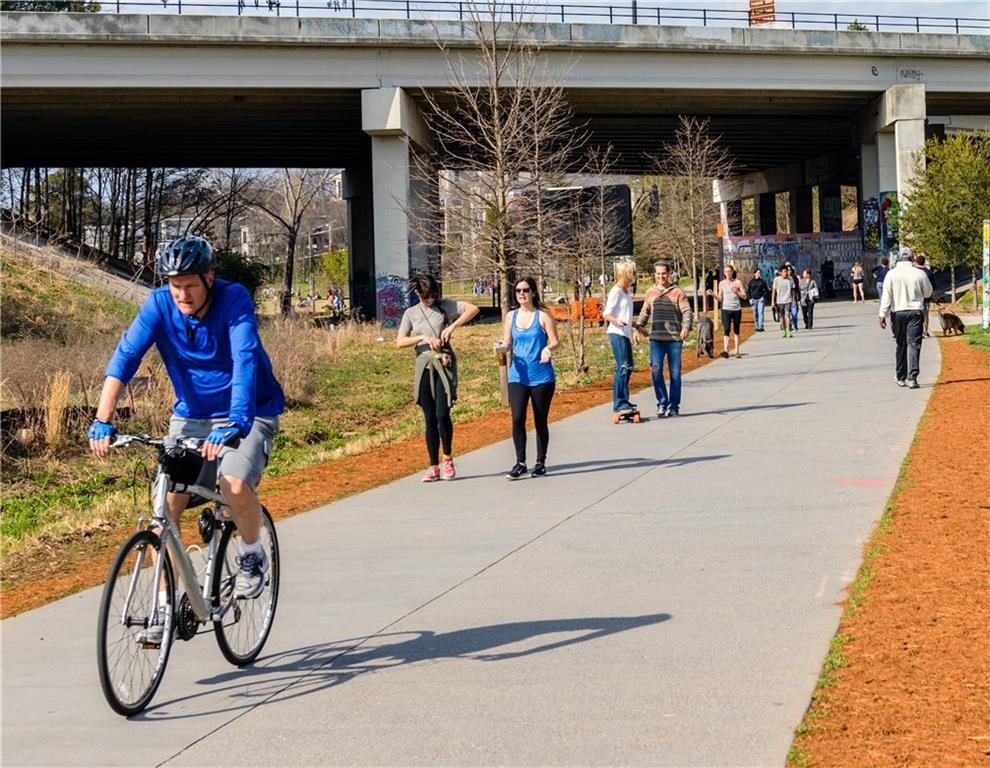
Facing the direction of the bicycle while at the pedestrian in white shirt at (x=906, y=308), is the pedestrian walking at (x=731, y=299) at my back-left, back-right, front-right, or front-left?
back-right

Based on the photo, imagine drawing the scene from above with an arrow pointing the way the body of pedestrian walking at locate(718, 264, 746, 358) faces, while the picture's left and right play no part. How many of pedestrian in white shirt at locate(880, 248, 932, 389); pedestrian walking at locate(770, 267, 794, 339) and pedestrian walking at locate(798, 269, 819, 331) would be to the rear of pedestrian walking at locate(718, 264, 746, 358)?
2

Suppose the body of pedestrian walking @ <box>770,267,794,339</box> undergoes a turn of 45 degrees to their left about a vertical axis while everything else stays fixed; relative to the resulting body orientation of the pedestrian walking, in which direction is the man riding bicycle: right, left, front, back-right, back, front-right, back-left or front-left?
front-right

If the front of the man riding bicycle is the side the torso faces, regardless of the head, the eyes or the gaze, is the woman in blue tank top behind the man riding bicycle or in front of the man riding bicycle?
behind

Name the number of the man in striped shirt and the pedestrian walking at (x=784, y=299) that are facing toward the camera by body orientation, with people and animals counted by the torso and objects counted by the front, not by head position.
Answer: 2

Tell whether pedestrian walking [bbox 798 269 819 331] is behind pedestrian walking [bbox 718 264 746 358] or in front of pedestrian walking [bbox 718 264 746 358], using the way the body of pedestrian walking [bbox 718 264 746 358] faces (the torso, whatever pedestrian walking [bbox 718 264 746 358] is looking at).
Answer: behind

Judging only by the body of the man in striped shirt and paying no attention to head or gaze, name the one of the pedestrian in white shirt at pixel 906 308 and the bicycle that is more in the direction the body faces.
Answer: the bicycle

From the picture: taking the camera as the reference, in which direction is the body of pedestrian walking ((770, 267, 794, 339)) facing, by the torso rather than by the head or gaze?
toward the camera

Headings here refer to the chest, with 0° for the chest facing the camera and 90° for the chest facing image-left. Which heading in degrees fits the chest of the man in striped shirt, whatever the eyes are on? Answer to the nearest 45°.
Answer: approximately 0°

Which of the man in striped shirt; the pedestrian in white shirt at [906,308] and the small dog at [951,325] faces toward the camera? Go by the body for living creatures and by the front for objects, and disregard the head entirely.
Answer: the man in striped shirt

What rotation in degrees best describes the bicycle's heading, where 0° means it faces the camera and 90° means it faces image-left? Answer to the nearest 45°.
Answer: approximately 45°

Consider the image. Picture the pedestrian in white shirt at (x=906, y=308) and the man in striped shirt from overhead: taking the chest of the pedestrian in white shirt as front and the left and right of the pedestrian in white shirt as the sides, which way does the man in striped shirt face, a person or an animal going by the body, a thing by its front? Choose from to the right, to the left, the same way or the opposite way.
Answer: the opposite way

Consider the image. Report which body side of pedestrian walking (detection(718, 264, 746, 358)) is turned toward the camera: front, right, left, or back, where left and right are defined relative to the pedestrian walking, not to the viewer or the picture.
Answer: front

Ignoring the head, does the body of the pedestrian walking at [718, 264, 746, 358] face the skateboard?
yes

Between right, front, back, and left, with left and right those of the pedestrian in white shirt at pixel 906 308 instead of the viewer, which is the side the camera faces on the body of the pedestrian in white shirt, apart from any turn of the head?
back
